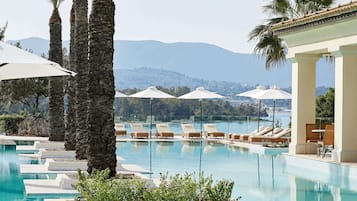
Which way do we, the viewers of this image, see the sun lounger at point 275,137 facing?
facing to the left of the viewer

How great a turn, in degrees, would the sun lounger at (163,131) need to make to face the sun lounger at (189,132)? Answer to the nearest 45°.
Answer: approximately 45° to its left

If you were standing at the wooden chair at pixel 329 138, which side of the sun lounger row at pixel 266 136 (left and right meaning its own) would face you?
left

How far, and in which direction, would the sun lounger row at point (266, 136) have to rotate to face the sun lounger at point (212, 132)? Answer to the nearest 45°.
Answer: approximately 45° to its right

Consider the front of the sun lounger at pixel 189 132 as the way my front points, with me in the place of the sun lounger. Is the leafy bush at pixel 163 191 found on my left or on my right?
on my right

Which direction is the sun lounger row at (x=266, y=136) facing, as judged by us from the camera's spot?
facing to the left of the viewer

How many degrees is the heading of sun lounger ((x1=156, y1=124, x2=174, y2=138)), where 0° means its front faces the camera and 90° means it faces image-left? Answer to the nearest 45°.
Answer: approximately 315°
